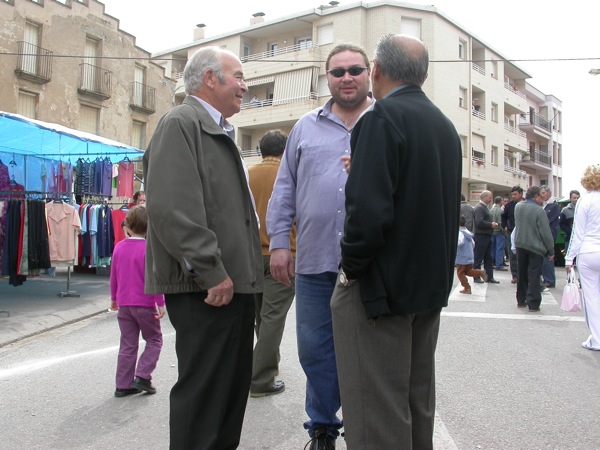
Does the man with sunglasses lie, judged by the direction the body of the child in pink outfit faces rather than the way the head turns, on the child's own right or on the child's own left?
on the child's own right

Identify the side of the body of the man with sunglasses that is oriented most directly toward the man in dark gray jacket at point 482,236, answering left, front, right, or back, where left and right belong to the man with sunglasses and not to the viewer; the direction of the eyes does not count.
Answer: back

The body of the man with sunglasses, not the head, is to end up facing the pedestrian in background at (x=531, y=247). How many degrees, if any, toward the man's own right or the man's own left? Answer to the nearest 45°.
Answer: approximately 135° to the man's own left

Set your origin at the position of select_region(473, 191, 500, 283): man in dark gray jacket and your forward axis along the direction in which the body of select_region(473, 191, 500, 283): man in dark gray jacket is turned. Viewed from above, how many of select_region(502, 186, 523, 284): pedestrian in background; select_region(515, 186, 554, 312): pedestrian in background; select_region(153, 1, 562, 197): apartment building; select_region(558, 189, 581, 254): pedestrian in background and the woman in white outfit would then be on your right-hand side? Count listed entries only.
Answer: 2

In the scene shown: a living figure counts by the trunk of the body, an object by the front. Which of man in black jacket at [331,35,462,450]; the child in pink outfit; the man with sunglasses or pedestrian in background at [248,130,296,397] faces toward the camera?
the man with sunglasses

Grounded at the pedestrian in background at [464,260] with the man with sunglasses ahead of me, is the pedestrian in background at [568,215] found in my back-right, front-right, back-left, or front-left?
back-left

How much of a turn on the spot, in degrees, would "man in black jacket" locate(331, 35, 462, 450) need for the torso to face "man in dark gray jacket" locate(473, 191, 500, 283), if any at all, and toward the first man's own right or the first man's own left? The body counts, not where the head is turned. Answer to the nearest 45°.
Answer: approximately 45° to the first man's own right

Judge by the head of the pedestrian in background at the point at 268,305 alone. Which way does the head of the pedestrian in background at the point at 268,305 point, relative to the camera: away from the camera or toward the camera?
away from the camera

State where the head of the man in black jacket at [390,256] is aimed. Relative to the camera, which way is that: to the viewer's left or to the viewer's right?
to the viewer's left

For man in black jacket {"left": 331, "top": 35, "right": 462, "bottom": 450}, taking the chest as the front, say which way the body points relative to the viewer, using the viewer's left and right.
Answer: facing away from the viewer and to the left of the viewer
